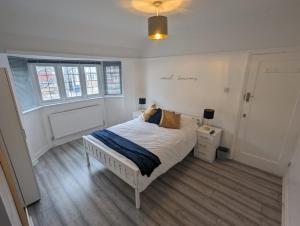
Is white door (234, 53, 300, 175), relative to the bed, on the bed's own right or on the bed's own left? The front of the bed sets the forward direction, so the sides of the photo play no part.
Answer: on the bed's own left

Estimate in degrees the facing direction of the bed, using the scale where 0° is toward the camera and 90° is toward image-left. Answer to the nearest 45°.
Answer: approximately 45°

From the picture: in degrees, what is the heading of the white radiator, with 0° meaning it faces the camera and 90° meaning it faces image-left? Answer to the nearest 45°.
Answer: approximately 315°

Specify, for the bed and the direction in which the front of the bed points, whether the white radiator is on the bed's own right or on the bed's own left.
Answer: on the bed's own right

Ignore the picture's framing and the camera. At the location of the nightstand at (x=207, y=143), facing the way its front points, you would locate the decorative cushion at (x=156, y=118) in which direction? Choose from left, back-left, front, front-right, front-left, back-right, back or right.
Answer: front-right
